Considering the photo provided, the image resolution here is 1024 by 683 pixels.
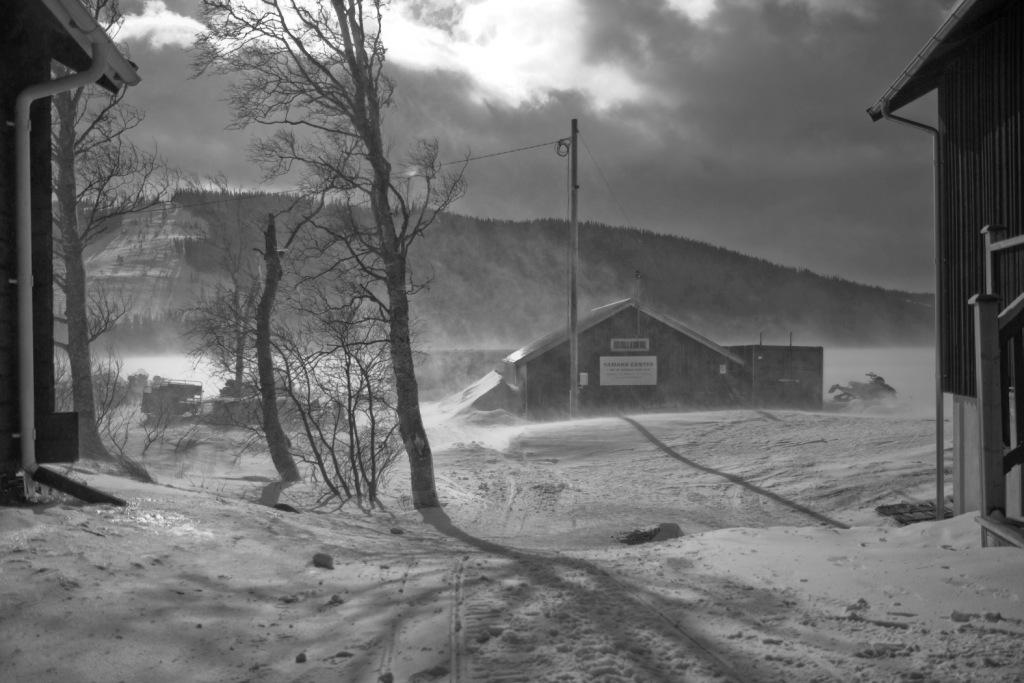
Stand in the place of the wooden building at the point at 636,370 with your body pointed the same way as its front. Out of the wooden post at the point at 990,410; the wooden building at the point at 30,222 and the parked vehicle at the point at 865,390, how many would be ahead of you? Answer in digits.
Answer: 2

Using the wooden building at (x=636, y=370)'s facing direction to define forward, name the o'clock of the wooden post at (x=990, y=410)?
The wooden post is roughly at 12 o'clock from the wooden building.

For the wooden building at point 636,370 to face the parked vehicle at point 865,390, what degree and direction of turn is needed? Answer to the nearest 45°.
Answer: approximately 135° to its left

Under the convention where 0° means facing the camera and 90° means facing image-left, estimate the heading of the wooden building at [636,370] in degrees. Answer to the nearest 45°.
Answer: approximately 0°

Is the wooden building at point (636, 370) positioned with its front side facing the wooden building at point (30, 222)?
yes

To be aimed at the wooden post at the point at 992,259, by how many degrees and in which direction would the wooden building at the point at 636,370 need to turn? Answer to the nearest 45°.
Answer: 0° — it already faces it

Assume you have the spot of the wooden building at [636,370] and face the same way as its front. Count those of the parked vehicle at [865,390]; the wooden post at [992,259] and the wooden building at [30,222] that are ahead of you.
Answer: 2

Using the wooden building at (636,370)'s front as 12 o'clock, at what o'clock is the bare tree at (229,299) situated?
The bare tree is roughly at 2 o'clock from the wooden building.
